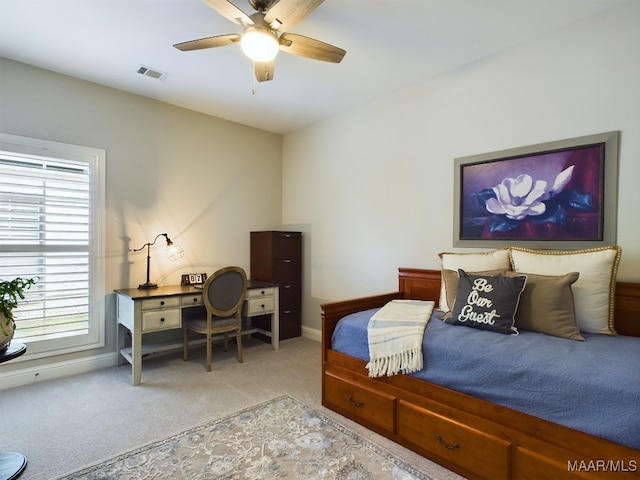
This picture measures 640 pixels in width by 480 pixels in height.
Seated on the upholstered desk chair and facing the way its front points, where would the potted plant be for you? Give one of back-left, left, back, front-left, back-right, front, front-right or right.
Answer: left

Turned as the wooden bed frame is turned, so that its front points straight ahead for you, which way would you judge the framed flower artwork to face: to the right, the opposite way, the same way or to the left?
the same way

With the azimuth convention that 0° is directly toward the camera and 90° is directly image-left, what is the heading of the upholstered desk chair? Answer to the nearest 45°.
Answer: approximately 135°

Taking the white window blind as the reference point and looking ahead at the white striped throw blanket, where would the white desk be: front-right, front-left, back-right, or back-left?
front-left

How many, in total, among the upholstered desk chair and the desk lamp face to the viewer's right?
1

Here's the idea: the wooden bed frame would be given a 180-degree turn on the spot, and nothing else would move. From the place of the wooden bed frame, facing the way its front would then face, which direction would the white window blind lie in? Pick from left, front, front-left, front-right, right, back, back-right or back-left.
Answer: back-left

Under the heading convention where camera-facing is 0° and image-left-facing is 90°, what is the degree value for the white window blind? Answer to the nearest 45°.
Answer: approximately 315°

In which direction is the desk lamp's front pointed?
to the viewer's right

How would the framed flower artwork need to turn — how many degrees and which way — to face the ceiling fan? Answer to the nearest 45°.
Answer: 0° — it already faces it

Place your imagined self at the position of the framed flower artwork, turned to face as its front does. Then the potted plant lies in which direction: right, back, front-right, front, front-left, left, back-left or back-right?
front

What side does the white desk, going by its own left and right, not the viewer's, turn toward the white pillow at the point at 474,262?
front

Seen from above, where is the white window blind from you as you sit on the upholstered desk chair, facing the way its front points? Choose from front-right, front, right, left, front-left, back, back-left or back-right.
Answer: front-left

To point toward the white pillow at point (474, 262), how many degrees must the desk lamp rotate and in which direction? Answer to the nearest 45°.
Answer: approximately 45° to its right

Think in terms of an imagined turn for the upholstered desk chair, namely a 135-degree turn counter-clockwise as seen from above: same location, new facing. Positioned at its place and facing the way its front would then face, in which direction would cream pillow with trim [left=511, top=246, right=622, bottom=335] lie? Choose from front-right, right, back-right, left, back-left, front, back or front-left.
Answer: front-left

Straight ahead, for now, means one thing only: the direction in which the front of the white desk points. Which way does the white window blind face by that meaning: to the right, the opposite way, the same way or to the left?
the same way

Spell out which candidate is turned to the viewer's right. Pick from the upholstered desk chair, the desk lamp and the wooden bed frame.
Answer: the desk lamp

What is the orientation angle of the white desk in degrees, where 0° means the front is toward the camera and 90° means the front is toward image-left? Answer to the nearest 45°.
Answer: approximately 315°
